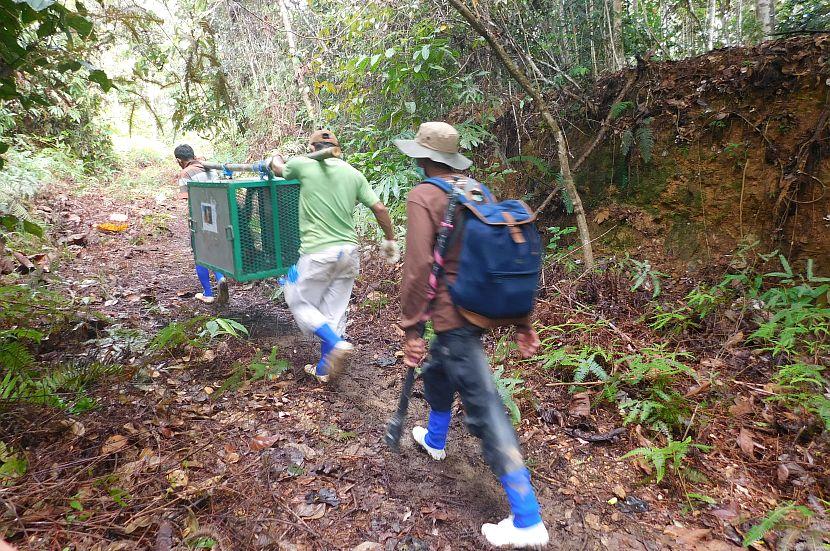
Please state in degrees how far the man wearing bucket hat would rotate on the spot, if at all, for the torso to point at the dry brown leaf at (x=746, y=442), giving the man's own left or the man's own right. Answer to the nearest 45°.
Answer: approximately 135° to the man's own right

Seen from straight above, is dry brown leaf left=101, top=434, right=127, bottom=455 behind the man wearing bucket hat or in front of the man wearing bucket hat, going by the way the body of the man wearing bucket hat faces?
in front

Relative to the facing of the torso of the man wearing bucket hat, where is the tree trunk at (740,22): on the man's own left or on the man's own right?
on the man's own right

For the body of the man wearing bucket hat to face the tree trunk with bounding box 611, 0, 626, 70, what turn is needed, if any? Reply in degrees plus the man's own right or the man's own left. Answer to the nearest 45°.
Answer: approximately 90° to the man's own right

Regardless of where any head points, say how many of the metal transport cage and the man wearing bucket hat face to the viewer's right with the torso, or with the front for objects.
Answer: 0

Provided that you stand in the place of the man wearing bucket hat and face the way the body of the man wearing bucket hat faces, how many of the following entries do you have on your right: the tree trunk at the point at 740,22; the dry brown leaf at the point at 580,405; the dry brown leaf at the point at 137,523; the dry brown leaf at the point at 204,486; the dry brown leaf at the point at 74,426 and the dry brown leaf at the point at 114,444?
2

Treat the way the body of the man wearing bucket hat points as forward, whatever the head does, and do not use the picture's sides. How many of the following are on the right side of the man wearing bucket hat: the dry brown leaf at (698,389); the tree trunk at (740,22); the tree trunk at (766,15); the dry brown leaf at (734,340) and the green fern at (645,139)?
5

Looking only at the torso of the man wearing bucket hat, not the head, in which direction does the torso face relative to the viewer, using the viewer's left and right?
facing away from the viewer and to the left of the viewer

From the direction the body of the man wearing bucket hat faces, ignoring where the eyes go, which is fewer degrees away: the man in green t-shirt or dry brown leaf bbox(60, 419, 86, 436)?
the man in green t-shirt
